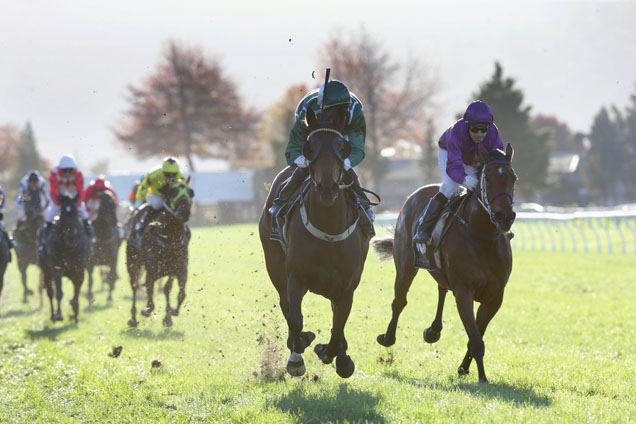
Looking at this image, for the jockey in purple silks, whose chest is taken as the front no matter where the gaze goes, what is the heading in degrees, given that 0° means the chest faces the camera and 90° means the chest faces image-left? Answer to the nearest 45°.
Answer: approximately 315°

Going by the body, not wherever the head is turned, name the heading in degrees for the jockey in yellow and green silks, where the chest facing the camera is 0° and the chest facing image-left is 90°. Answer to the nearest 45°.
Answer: approximately 315°

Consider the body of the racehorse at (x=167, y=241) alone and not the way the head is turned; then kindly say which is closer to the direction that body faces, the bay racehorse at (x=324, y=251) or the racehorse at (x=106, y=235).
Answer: the bay racehorse

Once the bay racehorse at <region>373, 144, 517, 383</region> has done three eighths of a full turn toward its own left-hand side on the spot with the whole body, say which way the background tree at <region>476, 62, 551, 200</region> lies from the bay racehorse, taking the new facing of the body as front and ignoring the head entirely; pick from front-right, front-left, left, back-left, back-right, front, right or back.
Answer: front

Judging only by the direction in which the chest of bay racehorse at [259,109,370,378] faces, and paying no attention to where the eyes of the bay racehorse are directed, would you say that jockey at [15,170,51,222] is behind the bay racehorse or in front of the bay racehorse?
behind

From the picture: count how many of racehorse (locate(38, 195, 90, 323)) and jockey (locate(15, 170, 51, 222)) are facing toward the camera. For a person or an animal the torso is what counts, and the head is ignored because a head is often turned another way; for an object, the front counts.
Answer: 2

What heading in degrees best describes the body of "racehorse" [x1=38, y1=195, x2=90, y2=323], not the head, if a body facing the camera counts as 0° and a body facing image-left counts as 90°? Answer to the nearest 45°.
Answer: approximately 0°

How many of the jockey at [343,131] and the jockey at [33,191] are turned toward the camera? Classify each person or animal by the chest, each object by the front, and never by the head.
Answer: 2

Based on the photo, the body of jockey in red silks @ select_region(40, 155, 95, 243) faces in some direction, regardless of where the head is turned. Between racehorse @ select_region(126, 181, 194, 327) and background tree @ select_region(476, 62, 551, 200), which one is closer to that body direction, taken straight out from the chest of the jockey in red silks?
the racehorse

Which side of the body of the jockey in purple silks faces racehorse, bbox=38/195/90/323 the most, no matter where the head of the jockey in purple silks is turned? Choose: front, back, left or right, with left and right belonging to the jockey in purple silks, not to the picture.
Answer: back

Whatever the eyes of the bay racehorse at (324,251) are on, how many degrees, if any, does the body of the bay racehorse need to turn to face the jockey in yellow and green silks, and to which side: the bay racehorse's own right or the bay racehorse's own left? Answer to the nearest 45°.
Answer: approximately 135° to the bay racehorse's own right

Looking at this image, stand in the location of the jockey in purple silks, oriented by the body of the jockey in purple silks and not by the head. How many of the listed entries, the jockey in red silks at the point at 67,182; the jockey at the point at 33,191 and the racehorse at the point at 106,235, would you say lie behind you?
3
